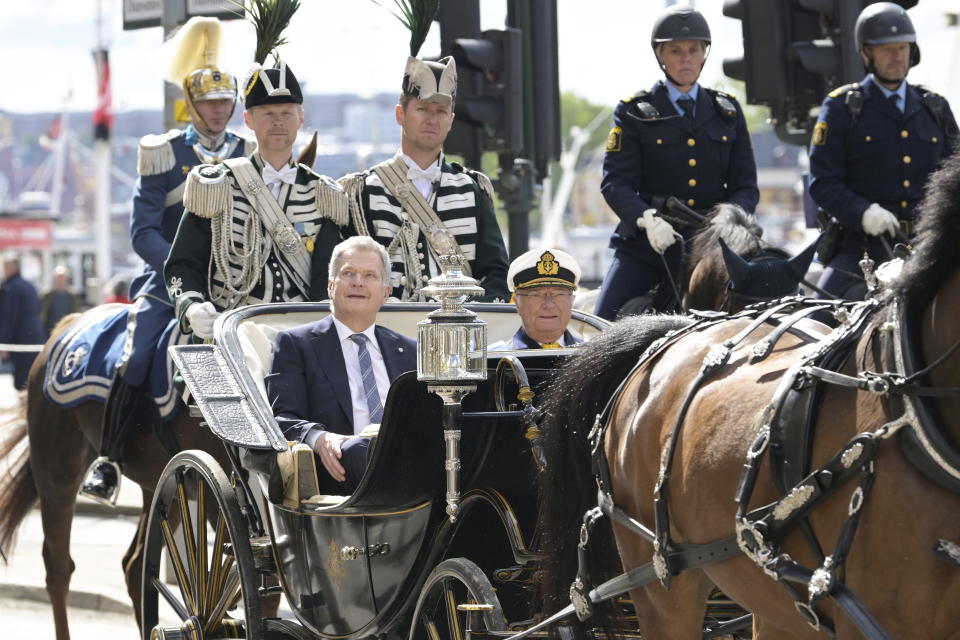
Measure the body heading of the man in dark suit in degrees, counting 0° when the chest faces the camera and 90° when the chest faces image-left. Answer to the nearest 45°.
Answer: approximately 315°

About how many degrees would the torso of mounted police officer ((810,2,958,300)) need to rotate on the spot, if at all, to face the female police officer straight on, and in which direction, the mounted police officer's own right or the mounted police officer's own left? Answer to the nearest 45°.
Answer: approximately 135° to the mounted police officer's own right

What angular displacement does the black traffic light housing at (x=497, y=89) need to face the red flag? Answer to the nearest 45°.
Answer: approximately 90° to its right

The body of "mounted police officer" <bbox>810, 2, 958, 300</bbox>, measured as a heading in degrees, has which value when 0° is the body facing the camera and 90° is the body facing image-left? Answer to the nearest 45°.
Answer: approximately 315°

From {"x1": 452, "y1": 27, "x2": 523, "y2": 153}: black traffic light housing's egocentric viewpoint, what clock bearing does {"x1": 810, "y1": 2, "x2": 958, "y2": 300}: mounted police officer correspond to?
The mounted police officer is roughly at 8 o'clock from the black traffic light housing.

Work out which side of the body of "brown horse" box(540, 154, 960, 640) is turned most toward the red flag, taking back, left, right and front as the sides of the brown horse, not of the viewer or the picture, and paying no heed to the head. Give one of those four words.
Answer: back

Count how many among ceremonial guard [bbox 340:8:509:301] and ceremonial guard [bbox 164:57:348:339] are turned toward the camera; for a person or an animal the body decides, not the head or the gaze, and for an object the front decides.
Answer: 2
